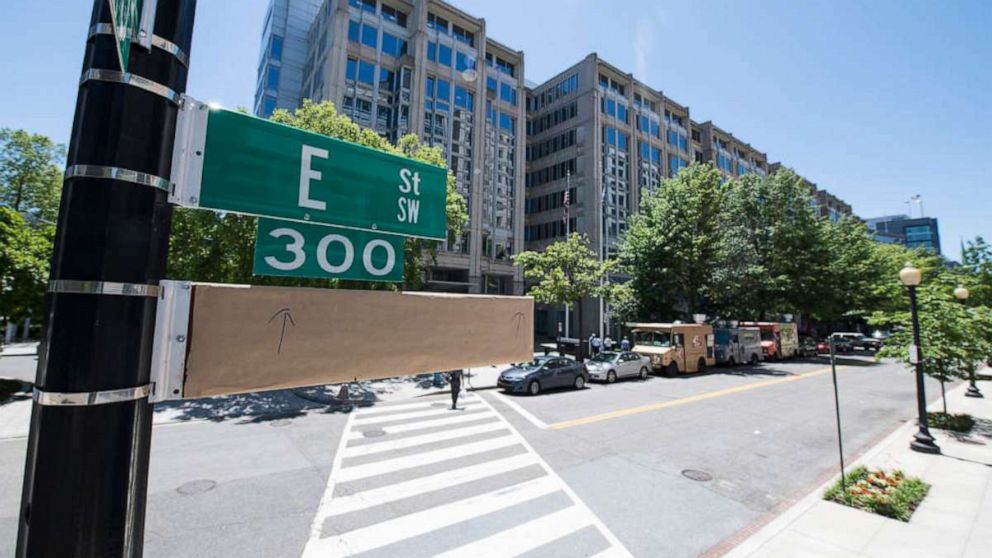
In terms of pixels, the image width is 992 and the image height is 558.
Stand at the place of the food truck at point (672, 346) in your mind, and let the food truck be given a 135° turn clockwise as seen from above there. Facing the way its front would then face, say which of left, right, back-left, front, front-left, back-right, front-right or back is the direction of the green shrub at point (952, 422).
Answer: back-right

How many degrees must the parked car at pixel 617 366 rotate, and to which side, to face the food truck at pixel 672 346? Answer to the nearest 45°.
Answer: approximately 180°

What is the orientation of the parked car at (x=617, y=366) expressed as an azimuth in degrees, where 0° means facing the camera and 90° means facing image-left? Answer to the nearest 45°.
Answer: approximately 45°

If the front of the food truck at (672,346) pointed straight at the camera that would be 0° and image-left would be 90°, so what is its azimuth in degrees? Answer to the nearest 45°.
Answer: approximately 45°

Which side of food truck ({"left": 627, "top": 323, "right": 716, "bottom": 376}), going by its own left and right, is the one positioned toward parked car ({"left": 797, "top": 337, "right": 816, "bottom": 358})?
back

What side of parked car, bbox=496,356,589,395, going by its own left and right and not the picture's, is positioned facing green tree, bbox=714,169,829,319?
back

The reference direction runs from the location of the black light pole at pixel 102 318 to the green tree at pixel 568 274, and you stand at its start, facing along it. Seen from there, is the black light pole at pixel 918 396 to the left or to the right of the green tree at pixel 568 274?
right

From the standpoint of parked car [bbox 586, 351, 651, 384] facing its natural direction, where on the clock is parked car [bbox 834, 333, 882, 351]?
parked car [bbox 834, 333, 882, 351] is roughly at 6 o'clock from parked car [bbox 586, 351, 651, 384].

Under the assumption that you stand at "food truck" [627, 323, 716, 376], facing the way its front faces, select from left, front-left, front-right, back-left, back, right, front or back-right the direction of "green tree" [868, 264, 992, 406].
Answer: left

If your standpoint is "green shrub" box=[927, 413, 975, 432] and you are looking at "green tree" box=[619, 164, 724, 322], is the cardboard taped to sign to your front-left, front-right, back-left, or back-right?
back-left
